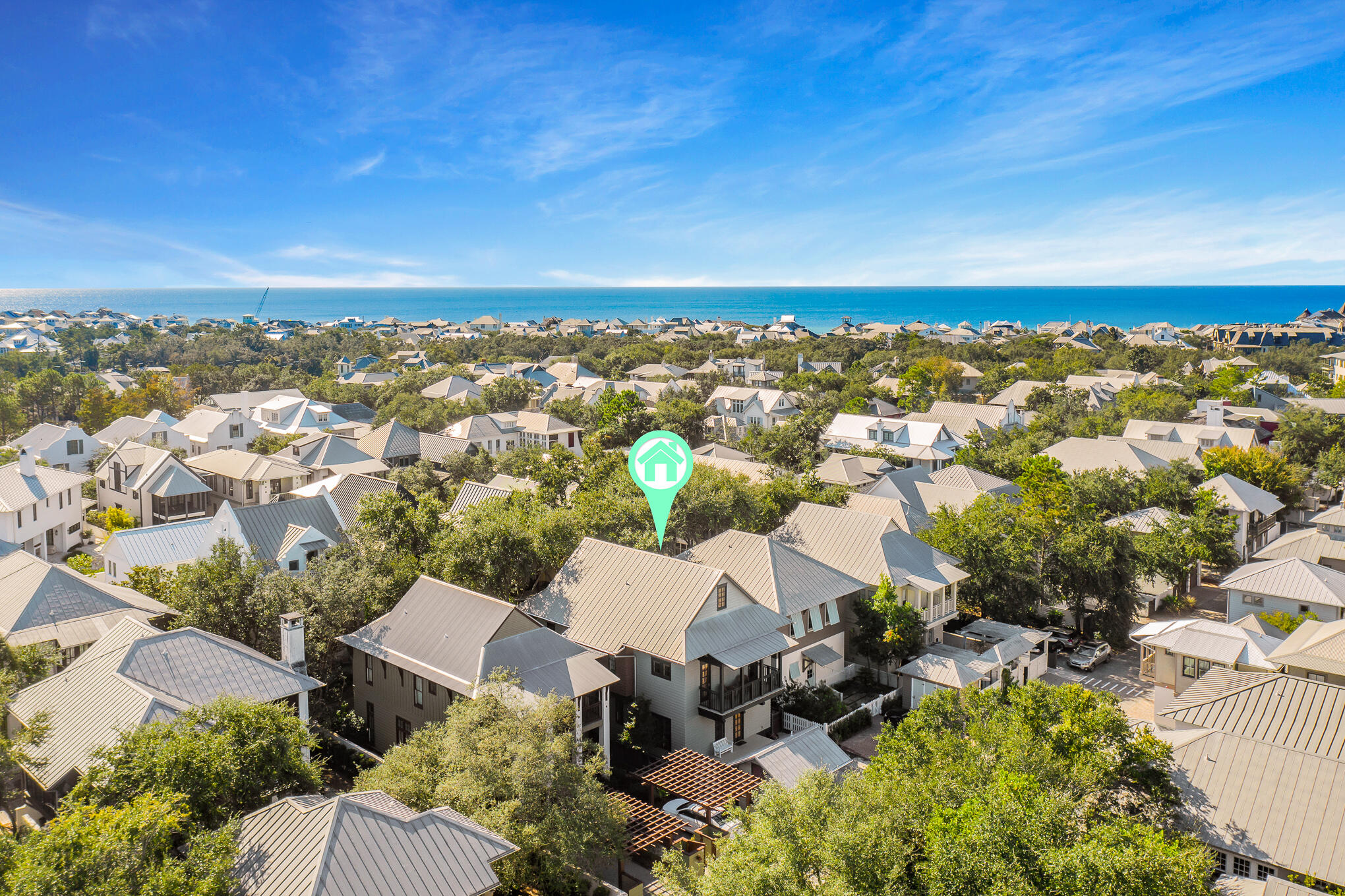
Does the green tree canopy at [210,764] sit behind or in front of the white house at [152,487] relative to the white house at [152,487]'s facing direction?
in front

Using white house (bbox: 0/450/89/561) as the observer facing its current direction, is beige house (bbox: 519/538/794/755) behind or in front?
in front

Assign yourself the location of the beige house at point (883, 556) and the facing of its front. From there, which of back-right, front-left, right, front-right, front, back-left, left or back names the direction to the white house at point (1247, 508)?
left

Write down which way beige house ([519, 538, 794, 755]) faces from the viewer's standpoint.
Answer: facing the viewer and to the right of the viewer

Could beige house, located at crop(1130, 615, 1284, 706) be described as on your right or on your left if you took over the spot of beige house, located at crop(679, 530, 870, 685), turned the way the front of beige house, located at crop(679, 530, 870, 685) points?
on your left

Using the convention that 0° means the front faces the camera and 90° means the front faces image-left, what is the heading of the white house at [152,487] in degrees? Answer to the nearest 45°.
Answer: approximately 315°

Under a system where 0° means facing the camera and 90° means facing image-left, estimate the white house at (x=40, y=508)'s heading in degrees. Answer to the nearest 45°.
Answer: approximately 315°

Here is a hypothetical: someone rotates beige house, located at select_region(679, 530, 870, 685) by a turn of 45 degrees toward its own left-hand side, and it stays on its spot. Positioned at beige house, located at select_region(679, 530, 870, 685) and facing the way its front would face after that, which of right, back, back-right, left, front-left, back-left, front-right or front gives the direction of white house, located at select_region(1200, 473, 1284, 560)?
front-left

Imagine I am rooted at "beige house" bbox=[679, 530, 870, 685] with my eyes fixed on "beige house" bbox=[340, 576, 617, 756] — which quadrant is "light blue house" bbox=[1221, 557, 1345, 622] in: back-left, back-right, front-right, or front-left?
back-left
